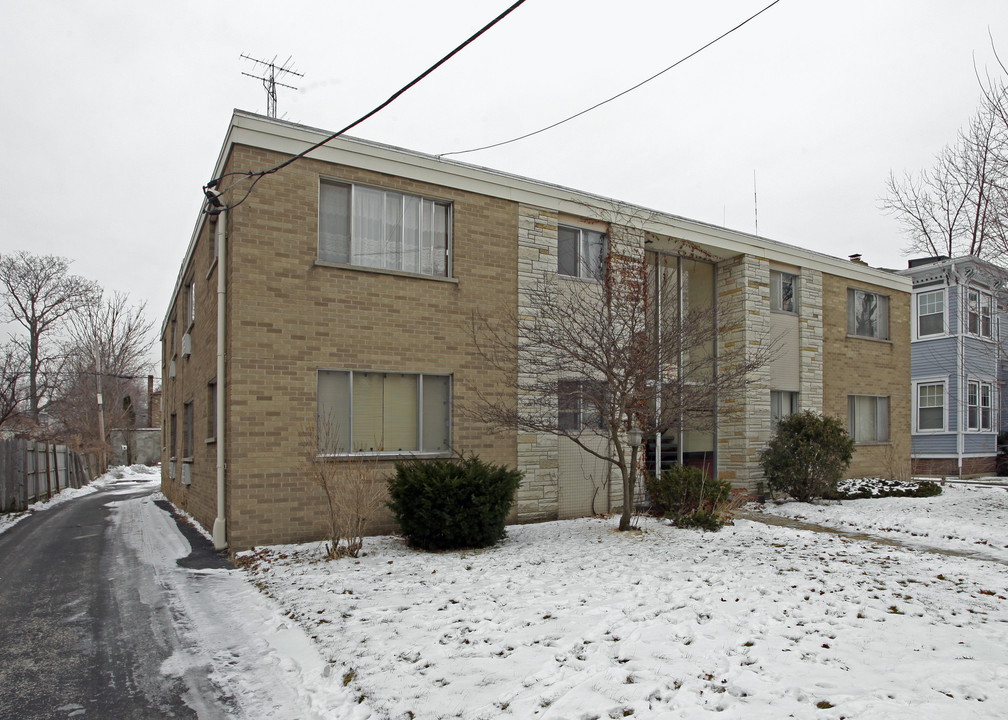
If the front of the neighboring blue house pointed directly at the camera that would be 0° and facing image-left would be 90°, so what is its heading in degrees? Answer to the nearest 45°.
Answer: approximately 315°

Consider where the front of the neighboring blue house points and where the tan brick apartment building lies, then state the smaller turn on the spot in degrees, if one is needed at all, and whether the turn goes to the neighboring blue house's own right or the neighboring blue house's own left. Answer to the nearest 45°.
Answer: approximately 45° to the neighboring blue house's own right

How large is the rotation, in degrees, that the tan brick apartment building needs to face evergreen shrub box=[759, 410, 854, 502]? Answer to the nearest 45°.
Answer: approximately 90° to its left

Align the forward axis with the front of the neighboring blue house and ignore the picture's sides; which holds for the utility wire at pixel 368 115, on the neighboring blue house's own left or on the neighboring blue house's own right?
on the neighboring blue house's own right

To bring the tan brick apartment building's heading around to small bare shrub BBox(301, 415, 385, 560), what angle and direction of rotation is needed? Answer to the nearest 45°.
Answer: approximately 45° to its right

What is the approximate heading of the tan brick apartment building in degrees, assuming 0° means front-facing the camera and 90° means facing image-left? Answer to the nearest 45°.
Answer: approximately 315°

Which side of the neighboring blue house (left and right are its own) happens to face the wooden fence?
right

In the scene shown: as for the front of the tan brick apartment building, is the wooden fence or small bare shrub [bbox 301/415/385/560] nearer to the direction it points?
the small bare shrub
